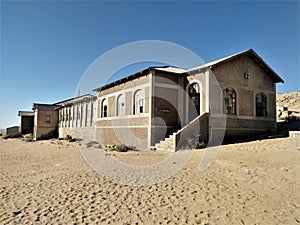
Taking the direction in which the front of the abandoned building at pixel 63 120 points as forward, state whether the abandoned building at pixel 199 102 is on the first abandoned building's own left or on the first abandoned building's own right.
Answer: on the first abandoned building's own left

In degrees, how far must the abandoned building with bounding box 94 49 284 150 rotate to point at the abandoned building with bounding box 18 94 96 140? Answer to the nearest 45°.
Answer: approximately 90° to its right

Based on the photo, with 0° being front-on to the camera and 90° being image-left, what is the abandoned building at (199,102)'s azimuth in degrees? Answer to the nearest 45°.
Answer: approximately 45°

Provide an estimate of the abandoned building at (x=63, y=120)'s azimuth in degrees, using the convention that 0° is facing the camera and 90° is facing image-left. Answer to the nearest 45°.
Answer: approximately 45°

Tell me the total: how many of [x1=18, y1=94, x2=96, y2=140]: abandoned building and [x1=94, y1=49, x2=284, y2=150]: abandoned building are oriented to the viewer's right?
0

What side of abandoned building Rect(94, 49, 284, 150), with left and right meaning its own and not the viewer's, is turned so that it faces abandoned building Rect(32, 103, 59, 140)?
right
